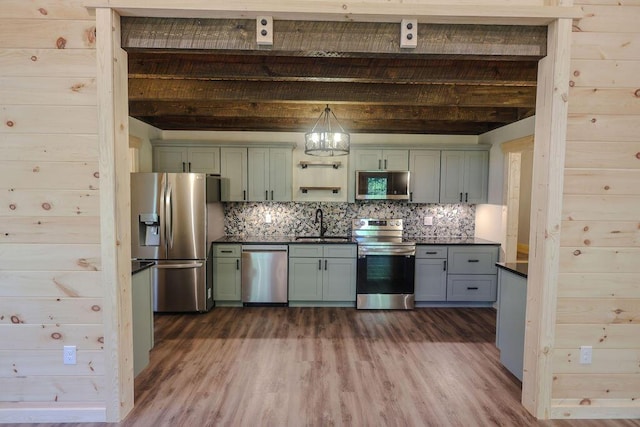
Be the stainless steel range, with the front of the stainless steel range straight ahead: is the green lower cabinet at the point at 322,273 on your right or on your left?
on your right

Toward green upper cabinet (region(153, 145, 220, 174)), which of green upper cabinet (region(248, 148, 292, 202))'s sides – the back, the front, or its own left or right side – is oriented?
right

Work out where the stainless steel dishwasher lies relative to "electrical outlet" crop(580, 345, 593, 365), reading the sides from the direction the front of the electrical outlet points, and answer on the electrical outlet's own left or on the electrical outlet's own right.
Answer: on the electrical outlet's own right

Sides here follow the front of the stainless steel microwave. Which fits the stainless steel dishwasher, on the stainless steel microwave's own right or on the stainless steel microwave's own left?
on the stainless steel microwave's own right
